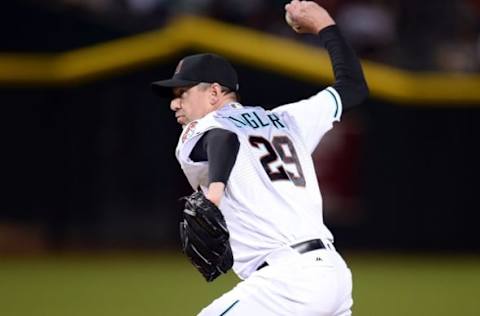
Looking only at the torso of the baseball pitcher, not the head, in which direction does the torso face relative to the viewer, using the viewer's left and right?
facing away from the viewer and to the left of the viewer
